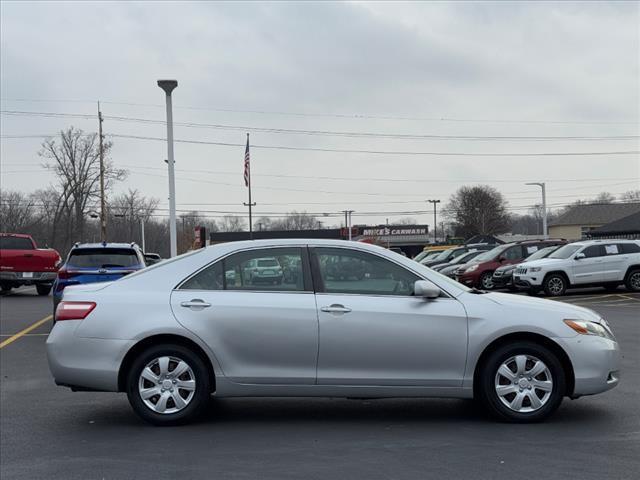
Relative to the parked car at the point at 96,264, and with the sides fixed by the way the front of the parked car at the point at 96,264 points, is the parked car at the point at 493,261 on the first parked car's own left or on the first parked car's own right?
on the first parked car's own right

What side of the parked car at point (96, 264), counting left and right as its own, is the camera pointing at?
back

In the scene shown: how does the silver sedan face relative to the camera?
to the viewer's right

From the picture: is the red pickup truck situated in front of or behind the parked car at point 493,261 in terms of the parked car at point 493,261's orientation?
in front

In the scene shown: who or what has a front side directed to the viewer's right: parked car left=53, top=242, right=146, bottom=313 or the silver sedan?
the silver sedan

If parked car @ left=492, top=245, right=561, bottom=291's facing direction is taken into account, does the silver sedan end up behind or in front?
in front

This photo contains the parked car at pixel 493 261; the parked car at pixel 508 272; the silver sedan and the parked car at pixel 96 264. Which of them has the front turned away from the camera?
the parked car at pixel 96 264

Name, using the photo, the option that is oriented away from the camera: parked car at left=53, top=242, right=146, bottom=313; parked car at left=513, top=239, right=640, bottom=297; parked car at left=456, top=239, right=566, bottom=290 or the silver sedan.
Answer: parked car at left=53, top=242, right=146, bottom=313

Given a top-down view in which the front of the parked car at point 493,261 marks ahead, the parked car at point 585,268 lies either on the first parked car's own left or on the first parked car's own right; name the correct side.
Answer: on the first parked car's own left

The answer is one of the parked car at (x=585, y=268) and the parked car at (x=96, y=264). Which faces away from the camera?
the parked car at (x=96, y=264)

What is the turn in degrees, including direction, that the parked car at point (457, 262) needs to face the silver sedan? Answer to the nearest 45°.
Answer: approximately 45° to its left

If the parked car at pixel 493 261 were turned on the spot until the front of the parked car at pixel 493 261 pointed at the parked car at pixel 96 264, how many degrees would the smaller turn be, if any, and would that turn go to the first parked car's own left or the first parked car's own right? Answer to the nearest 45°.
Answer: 0° — it already faces it
